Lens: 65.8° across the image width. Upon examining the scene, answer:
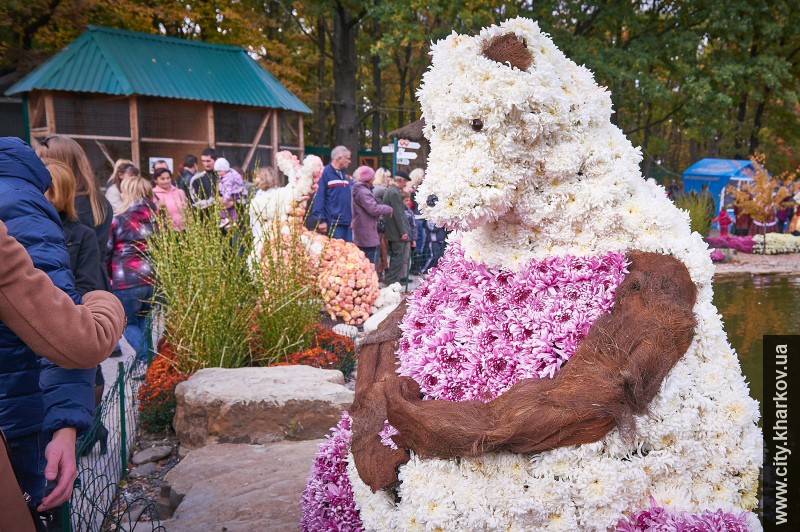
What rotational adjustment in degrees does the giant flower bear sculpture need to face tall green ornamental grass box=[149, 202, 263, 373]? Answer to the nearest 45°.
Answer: approximately 90° to its right

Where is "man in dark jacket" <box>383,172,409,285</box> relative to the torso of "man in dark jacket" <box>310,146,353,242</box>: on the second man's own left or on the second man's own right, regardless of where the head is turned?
on the second man's own left

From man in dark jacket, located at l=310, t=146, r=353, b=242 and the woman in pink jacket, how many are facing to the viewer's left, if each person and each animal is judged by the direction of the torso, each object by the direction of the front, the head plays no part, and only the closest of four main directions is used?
0

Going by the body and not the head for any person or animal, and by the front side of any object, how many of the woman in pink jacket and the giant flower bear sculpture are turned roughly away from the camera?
0

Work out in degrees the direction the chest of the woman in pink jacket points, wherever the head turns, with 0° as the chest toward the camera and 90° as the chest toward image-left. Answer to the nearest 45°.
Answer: approximately 0°

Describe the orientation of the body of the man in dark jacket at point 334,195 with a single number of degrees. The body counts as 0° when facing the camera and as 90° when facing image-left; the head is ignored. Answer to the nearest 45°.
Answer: approximately 315°

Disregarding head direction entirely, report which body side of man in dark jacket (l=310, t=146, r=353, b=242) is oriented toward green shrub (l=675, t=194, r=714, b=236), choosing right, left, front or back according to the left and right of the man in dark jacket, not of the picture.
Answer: left

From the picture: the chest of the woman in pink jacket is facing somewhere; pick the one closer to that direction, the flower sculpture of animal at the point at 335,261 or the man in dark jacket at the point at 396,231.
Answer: the flower sculpture of animal

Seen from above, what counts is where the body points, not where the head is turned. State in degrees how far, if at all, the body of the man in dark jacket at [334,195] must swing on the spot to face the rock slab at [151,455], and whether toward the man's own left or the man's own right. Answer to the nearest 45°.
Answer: approximately 45° to the man's own right

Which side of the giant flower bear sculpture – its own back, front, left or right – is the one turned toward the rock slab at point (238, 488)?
right
